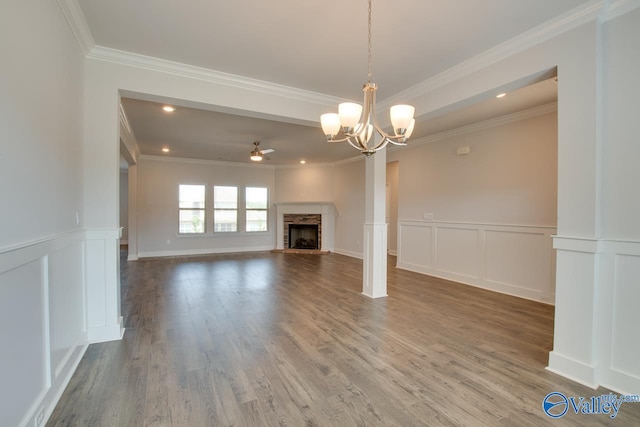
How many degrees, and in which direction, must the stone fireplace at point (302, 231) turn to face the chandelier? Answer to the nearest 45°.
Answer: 0° — it already faces it

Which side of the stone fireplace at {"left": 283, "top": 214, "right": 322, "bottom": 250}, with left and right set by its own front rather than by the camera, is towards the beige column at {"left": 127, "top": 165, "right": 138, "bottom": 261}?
right

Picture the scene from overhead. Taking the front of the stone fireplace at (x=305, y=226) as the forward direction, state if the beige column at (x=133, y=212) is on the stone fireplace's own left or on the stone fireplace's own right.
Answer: on the stone fireplace's own right

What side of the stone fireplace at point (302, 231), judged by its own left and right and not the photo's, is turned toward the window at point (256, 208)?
right

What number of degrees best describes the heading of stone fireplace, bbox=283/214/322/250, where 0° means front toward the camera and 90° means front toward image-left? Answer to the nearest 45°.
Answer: approximately 0°
